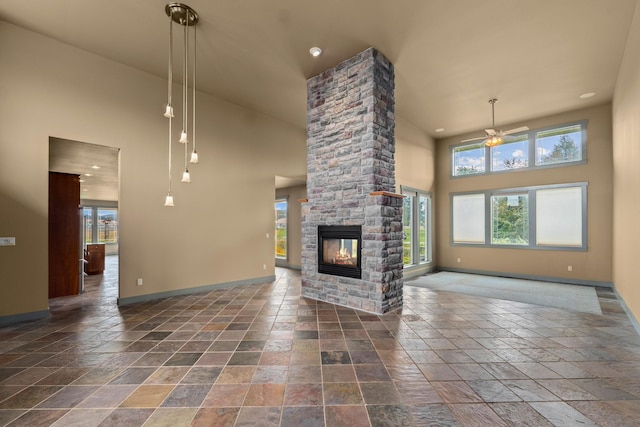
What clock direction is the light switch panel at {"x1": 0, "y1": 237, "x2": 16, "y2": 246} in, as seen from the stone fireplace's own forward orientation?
The light switch panel is roughly at 1 o'clock from the stone fireplace.

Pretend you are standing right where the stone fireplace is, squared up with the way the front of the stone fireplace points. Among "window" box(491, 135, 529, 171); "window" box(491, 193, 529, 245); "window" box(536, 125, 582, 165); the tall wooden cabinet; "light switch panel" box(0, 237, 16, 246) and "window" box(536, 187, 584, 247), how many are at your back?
4

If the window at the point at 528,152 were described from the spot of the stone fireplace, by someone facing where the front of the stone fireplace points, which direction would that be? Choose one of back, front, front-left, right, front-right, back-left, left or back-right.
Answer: back

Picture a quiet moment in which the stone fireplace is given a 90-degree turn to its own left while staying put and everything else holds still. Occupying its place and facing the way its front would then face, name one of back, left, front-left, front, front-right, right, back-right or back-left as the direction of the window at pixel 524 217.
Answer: left

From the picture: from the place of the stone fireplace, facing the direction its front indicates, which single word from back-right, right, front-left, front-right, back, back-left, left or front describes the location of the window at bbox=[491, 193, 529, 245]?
back

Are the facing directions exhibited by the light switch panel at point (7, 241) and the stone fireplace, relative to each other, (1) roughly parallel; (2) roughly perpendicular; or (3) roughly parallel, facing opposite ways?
roughly perpendicular

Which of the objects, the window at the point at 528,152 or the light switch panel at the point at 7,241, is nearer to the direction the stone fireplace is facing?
the light switch panel
